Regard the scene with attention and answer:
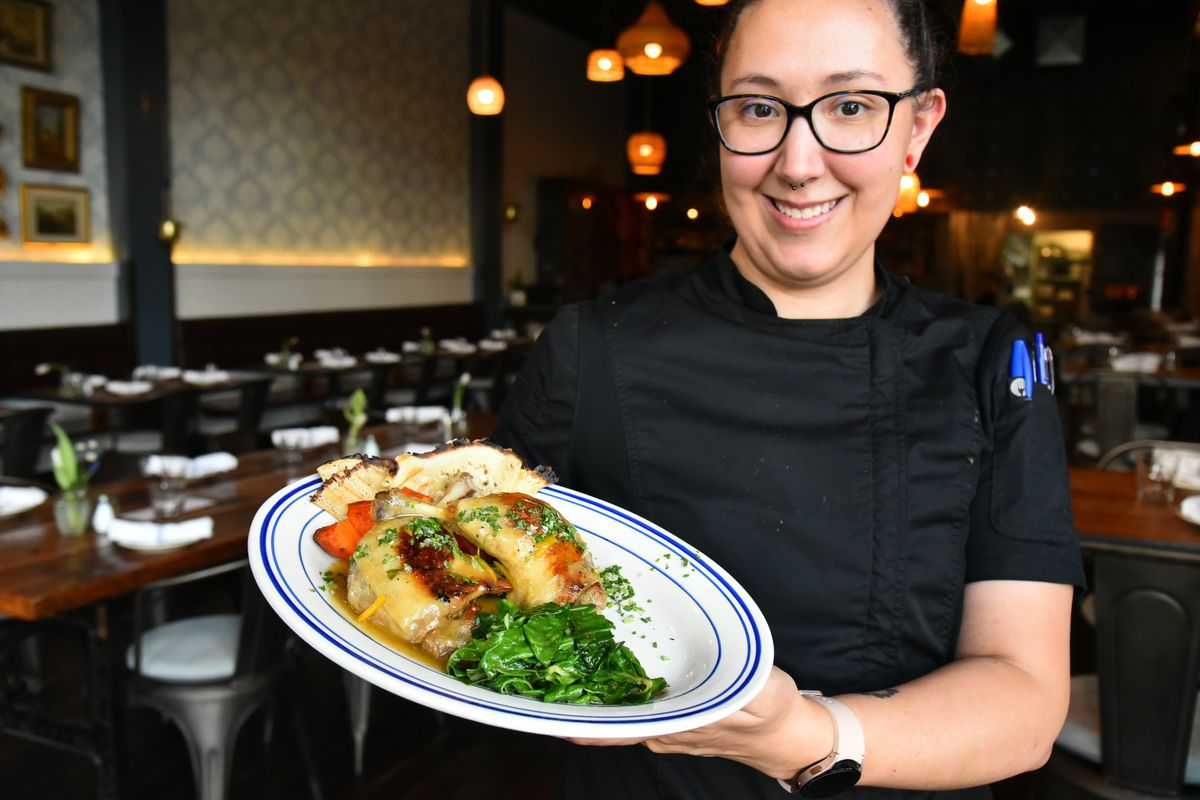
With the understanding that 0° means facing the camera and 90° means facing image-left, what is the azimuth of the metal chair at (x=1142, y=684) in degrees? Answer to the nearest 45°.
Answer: approximately 135°

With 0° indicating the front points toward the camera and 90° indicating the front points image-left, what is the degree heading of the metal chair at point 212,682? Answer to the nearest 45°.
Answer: approximately 135°

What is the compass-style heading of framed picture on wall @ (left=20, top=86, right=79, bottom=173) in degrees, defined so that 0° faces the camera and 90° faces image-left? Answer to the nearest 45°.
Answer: approximately 315°

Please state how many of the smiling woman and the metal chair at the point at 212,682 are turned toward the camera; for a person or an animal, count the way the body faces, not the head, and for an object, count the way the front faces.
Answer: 1

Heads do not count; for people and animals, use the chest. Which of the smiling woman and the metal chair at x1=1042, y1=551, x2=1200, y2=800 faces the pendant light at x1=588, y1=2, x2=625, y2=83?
the metal chair

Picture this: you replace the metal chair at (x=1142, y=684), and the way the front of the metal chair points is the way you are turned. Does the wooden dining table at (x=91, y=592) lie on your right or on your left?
on your left

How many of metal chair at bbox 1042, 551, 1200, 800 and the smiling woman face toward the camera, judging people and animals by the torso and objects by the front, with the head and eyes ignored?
1

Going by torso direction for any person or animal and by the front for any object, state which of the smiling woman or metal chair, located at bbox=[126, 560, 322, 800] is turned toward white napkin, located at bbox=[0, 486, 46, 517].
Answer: the metal chair

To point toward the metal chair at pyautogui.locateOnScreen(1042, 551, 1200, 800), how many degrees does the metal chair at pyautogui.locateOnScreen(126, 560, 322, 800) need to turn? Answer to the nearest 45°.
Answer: approximately 180°

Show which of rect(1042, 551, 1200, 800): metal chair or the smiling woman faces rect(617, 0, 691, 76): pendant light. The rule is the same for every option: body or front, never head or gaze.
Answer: the metal chair
